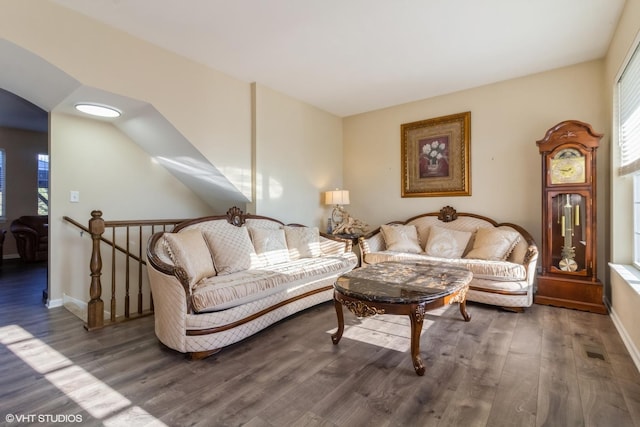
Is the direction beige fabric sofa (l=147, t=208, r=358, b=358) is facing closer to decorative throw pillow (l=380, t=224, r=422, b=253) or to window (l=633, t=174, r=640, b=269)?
the window

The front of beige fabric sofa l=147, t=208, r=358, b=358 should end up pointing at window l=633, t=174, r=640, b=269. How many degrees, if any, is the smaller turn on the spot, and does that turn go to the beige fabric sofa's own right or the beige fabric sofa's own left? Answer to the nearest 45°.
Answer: approximately 45° to the beige fabric sofa's own left

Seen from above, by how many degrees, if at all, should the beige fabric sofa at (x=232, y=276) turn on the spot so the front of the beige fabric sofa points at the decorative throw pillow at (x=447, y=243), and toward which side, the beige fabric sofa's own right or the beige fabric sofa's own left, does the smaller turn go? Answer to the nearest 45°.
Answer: approximately 45° to the beige fabric sofa's own left

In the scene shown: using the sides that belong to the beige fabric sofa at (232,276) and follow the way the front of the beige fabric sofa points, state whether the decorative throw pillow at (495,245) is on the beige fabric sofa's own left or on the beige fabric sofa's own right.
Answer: on the beige fabric sofa's own left

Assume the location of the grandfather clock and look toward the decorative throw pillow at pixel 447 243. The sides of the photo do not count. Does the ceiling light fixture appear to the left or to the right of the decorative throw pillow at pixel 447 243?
left

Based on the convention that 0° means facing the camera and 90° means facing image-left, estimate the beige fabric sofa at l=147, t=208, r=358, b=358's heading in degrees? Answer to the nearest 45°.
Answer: approximately 315°

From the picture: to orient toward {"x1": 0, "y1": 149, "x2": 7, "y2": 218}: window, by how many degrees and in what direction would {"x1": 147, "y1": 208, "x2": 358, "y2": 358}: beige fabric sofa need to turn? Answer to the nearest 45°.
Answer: approximately 180°

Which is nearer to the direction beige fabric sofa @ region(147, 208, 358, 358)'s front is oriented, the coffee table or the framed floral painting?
the coffee table

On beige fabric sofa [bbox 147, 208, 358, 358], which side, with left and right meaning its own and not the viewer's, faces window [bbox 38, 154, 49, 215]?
back

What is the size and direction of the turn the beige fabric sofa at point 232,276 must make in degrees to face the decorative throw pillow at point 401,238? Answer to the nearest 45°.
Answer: approximately 90° to its left
